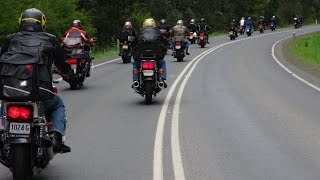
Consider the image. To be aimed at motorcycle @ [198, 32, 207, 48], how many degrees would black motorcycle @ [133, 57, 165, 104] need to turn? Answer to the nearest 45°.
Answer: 0° — it already faces it

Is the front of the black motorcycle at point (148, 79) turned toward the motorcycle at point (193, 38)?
yes

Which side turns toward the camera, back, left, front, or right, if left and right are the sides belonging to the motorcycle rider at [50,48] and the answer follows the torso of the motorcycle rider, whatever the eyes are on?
back

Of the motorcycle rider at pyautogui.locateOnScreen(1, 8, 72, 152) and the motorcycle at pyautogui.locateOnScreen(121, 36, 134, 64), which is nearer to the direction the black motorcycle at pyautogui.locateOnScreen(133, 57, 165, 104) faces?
the motorcycle

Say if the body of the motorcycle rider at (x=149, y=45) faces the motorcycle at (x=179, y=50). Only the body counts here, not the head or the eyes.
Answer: yes

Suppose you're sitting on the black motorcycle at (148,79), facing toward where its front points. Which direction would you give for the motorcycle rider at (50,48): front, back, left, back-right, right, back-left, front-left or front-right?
back

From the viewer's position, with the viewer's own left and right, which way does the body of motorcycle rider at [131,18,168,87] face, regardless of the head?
facing away from the viewer

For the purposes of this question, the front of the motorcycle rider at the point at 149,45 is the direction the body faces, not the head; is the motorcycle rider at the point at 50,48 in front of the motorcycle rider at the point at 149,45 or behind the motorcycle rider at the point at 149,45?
behind

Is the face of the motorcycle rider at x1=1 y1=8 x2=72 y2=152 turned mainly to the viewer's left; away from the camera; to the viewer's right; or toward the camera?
away from the camera

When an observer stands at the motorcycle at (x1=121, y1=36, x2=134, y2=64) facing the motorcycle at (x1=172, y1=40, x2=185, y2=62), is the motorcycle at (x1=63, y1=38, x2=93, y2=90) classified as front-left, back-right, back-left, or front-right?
back-right

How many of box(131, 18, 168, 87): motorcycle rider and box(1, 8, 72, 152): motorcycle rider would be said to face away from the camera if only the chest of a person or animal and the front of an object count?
2

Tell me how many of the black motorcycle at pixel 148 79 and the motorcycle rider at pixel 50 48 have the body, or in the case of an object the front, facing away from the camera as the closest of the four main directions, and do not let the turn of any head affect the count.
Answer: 2

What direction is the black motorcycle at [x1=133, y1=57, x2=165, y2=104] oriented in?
away from the camera

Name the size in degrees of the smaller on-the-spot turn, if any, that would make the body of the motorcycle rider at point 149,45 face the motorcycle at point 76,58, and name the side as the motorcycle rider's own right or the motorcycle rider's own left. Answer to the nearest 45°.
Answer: approximately 45° to the motorcycle rider's own left
